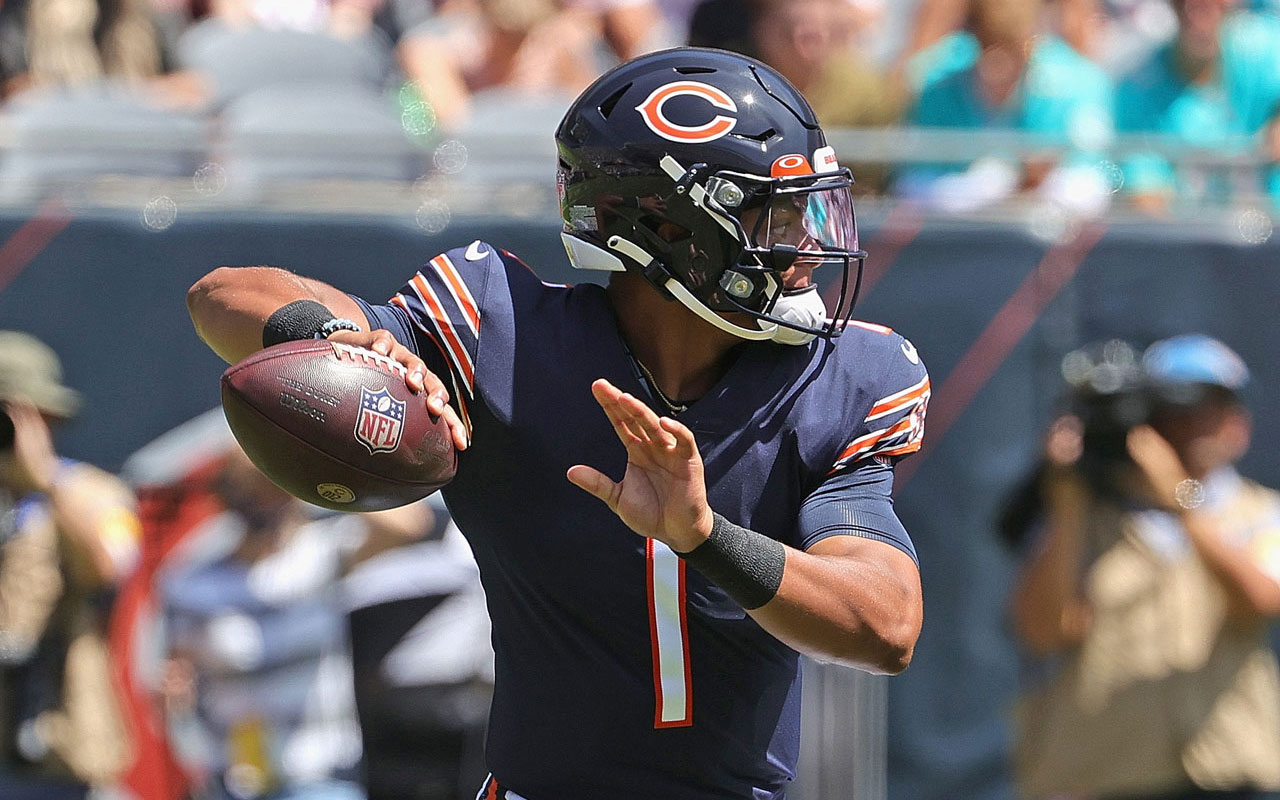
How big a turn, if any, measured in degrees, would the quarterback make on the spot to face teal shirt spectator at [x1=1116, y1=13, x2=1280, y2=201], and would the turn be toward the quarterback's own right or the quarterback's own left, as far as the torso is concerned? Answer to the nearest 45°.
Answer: approximately 135° to the quarterback's own left

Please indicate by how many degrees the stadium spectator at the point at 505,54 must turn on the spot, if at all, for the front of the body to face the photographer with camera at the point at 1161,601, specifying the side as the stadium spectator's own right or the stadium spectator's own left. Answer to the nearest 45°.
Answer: approximately 45° to the stadium spectator's own left

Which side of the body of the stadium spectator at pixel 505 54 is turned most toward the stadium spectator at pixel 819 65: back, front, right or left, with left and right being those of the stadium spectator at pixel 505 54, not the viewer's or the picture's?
left

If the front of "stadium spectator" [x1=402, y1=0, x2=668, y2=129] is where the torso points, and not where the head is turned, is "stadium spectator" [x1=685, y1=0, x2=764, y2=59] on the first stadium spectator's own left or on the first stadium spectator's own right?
on the first stadium spectator's own left

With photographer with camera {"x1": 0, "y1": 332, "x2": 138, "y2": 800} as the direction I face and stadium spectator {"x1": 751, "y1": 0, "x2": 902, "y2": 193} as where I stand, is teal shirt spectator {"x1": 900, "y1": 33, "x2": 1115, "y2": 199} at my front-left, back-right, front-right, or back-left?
back-left

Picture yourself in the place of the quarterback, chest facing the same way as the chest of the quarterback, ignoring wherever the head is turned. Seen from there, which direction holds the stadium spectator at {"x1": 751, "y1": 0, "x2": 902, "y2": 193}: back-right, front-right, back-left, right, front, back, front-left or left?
back

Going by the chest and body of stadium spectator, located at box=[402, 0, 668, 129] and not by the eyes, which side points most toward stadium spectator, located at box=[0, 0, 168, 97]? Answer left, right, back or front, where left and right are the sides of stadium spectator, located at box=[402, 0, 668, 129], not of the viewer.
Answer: right

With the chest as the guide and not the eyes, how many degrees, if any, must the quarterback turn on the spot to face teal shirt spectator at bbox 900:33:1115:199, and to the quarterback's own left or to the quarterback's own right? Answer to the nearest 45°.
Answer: approximately 180°

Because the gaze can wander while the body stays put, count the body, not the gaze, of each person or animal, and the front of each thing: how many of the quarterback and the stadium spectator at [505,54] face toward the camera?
2

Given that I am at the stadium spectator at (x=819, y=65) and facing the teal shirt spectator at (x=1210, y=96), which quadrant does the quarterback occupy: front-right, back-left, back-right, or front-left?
back-right

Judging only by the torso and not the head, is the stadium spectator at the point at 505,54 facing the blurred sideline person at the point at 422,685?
yes

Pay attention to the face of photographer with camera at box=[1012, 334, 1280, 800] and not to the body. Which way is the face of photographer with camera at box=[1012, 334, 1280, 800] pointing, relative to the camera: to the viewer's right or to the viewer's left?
to the viewer's left

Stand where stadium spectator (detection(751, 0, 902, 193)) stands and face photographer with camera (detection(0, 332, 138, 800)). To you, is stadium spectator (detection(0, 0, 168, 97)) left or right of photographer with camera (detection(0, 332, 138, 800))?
right

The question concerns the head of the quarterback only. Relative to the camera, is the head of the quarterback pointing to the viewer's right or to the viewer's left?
to the viewer's right
